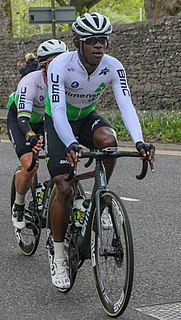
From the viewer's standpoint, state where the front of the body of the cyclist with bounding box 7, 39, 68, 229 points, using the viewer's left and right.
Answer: facing the viewer and to the right of the viewer

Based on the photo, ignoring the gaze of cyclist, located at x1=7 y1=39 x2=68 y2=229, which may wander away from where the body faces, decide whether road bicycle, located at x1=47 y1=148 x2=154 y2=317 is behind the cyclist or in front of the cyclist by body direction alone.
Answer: in front
